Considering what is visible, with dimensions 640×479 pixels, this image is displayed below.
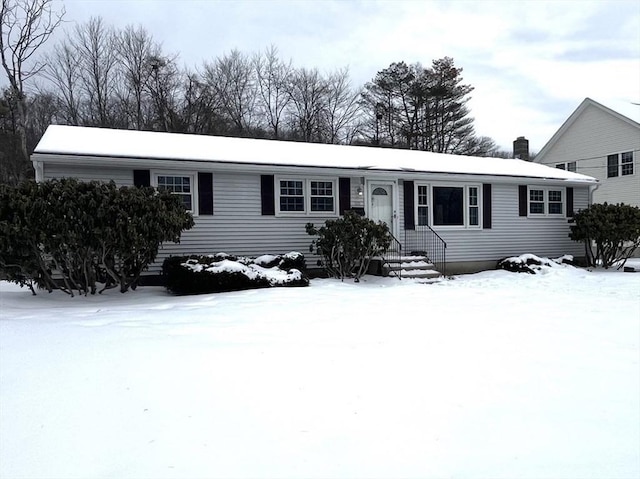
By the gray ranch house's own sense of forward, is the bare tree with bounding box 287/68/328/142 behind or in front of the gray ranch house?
behind

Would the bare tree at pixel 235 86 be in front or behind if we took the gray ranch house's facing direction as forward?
behind

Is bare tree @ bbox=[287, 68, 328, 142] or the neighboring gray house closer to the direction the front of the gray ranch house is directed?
the neighboring gray house

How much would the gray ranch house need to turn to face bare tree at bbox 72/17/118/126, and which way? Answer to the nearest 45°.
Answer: approximately 180°

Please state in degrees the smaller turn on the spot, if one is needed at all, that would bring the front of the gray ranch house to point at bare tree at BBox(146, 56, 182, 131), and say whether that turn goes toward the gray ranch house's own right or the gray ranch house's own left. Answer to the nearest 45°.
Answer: approximately 180°

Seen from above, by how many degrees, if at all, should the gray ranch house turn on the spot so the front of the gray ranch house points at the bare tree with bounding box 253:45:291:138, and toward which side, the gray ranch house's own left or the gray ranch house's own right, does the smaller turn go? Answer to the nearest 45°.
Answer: approximately 135° to the gray ranch house's own left

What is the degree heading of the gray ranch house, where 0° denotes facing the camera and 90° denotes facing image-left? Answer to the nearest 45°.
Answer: approximately 315°

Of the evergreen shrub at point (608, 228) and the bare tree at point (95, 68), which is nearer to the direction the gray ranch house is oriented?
the evergreen shrub

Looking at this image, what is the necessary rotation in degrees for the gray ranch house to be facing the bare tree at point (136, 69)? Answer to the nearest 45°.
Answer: approximately 180°

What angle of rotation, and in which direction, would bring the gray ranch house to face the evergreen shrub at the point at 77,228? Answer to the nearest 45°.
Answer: approximately 90° to its right

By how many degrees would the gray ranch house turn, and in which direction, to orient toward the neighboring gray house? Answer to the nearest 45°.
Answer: approximately 90° to its left

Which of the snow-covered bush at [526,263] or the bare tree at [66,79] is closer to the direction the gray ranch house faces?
the snow-covered bush
